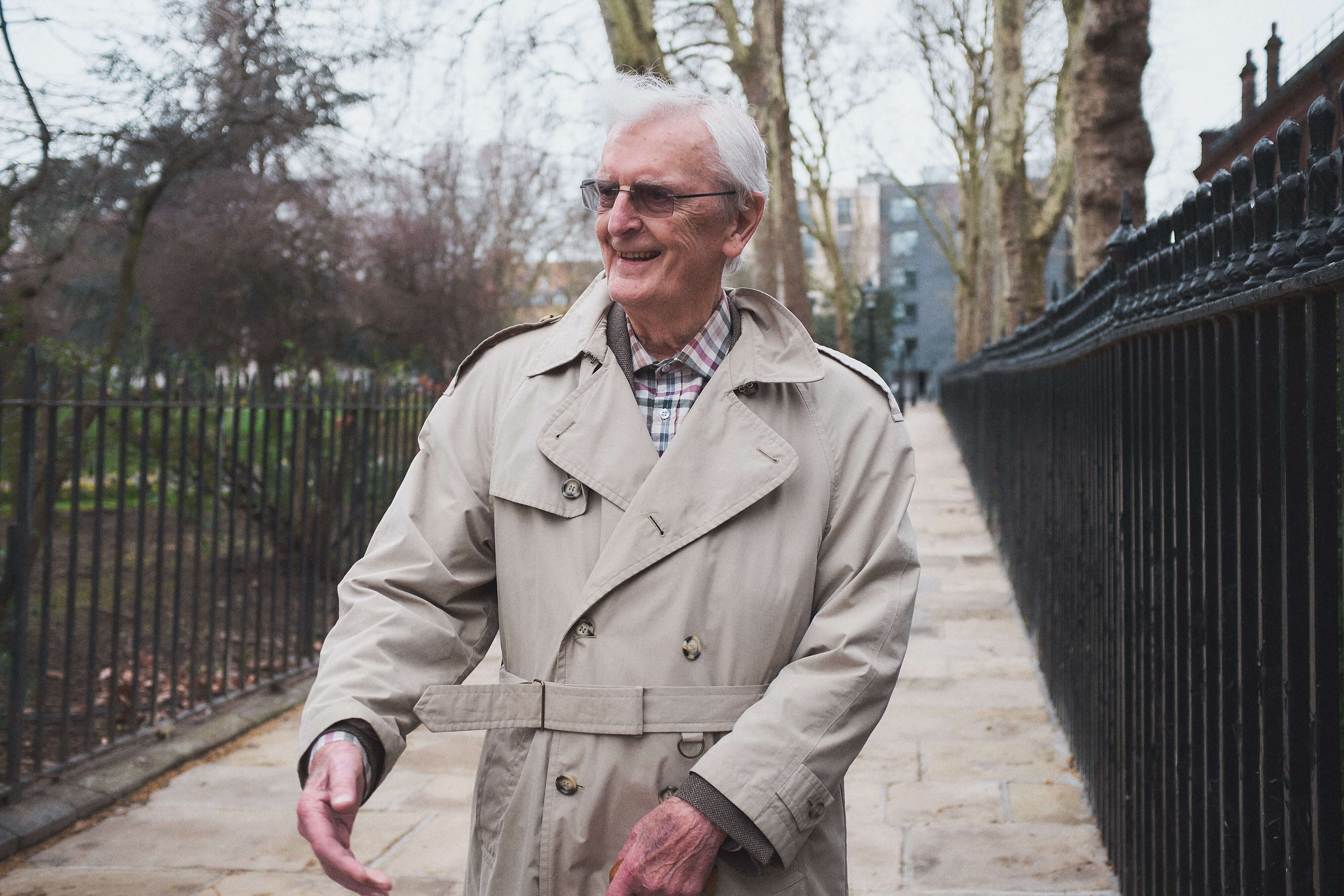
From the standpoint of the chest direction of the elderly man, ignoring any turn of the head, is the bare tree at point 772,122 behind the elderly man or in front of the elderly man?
behind

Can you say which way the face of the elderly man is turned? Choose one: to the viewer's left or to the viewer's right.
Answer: to the viewer's left

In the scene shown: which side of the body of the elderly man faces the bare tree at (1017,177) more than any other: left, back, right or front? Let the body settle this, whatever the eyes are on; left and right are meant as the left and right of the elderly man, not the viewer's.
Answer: back

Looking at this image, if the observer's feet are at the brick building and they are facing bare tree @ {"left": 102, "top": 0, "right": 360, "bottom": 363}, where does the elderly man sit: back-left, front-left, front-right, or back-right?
front-left

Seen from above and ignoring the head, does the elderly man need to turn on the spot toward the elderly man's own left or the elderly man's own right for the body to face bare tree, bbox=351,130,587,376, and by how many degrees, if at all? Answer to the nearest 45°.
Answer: approximately 180°

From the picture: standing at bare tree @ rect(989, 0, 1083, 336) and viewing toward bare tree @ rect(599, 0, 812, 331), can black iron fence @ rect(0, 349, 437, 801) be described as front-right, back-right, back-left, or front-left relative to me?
front-left

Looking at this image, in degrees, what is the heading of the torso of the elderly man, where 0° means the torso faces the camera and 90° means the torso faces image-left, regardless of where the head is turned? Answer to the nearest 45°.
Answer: approximately 0°

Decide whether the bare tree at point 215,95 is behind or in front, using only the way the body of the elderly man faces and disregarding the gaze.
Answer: behind

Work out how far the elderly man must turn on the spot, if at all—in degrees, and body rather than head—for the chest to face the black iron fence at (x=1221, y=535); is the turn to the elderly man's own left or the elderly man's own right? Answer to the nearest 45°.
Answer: approximately 90° to the elderly man's own left

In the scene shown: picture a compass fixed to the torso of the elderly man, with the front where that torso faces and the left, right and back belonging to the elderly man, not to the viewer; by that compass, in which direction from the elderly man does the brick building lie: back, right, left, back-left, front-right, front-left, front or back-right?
back-left

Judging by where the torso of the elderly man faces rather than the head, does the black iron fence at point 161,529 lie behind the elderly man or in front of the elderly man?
behind
